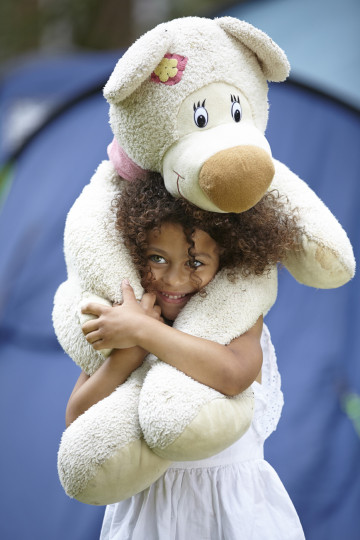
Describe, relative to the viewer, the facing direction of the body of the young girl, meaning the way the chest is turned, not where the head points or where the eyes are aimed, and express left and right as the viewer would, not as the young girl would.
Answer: facing the viewer and to the left of the viewer

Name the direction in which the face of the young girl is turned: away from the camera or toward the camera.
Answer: toward the camera

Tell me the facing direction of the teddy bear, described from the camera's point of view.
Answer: facing the viewer and to the right of the viewer

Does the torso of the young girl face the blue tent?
no
